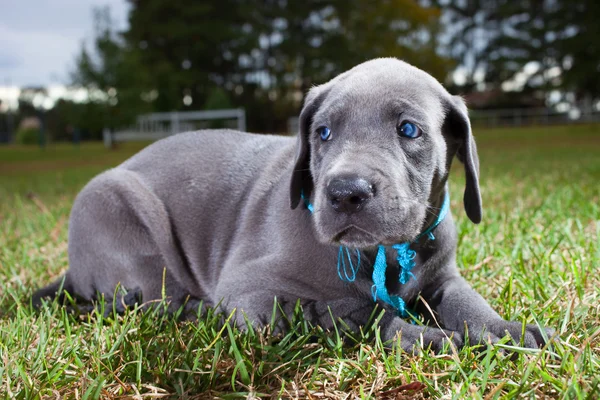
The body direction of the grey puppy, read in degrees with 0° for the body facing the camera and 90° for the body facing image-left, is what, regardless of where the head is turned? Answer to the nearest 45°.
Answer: approximately 315°

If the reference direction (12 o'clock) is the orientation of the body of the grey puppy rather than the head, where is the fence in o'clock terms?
The fence is roughly at 7 o'clock from the grey puppy.
